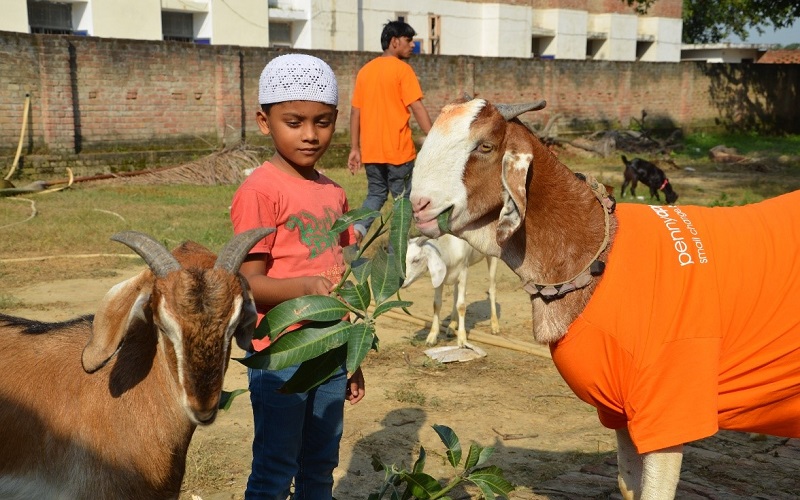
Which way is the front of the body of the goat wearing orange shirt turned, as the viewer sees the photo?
to the viewer's left

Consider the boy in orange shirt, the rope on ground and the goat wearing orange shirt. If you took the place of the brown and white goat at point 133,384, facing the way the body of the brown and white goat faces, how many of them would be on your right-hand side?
0

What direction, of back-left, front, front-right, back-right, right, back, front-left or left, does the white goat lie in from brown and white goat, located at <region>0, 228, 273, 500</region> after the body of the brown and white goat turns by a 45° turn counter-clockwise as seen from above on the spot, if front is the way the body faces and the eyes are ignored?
front-left

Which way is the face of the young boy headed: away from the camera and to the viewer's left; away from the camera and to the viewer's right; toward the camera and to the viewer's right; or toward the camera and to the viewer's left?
toward the camera and to the viewer's right

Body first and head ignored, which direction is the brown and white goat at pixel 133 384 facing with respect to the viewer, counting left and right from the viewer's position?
facing the viewer and to the right of the viewer

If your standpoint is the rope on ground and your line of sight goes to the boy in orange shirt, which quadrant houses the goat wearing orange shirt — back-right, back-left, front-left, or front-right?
front-right

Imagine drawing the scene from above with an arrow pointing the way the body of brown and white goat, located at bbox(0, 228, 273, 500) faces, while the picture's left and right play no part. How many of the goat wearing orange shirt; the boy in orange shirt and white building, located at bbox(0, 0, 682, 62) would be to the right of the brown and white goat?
0

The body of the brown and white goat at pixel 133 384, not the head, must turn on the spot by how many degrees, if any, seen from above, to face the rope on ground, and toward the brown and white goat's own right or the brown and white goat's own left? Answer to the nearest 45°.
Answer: approximately 135° to the brown and white goat's own left

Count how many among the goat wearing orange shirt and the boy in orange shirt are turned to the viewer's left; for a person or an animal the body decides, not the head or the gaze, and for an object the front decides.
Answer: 1

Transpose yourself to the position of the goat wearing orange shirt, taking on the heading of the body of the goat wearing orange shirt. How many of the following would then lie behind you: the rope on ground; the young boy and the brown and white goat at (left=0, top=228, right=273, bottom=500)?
0

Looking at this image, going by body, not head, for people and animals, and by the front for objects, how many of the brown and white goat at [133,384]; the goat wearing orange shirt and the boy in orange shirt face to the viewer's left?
1

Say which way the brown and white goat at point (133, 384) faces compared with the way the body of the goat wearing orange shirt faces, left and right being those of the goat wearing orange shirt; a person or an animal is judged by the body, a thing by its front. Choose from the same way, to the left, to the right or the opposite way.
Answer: the opposite way
